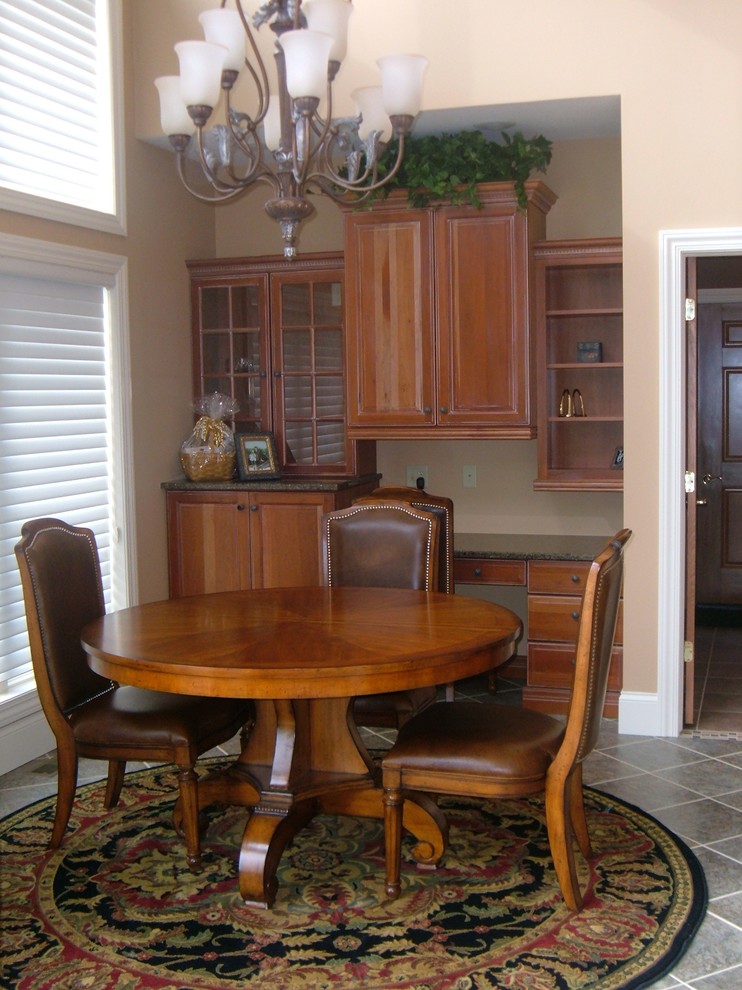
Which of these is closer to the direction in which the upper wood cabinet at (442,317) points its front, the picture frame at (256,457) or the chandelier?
the chandelier

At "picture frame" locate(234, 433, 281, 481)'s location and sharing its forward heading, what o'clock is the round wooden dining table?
The round wooden dining table is roughly at 12 o'clock from the picture frame.

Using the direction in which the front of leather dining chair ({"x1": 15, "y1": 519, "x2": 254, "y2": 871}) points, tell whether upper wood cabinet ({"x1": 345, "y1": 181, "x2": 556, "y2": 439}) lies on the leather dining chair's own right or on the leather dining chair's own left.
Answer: on the leather dining chair's own left

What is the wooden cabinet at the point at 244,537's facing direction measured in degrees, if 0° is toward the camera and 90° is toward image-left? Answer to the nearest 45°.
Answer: approximately 0°

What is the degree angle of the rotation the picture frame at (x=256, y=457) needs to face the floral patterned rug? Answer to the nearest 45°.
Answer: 0° — it already faces it

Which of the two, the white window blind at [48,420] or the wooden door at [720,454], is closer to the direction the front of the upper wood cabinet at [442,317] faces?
the white window blind

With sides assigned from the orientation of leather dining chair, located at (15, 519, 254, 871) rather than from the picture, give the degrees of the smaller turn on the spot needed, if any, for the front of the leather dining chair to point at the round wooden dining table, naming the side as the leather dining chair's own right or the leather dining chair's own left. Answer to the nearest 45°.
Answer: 0° — it already faces it

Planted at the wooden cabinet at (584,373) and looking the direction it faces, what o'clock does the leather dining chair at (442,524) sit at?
The leather dining chair is roughly at 1 o'clock from the wooden cabinet.

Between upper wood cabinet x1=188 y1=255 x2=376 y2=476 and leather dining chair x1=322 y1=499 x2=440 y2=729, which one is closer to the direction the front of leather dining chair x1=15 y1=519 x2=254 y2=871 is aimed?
the leather dining chair

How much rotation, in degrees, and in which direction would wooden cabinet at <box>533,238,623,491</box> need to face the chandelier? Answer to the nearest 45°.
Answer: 0° — it already faces it
